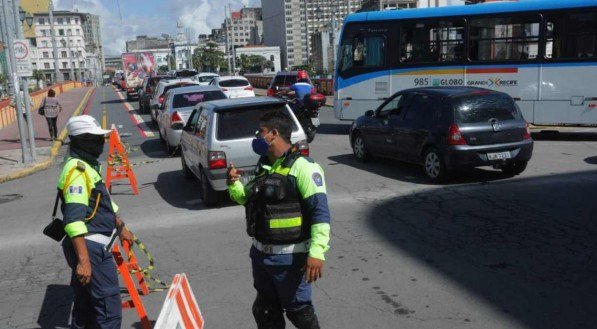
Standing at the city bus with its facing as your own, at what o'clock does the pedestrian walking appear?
The pedestrian walking is roughly at 12 o'clock from the city bus.

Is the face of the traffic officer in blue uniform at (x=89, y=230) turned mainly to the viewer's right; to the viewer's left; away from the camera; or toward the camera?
to the viewer's right

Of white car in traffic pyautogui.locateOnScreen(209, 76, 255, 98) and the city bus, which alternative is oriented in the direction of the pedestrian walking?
the city bus

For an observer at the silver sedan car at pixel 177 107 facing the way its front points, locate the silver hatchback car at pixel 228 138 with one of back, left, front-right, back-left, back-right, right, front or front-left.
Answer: back

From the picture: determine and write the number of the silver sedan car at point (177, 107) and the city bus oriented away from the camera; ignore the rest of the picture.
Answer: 1

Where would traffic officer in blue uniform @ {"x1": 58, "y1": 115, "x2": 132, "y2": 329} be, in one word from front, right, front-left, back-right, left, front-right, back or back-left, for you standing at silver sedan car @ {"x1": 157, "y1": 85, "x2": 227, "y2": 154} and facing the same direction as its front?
back

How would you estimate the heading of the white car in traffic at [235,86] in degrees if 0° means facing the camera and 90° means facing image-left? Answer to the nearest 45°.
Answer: approximately 135°

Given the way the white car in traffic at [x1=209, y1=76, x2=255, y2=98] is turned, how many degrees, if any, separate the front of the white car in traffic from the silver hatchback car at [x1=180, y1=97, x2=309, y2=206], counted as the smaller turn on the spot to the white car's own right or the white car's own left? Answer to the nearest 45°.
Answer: approximately 135° to the white car's own left

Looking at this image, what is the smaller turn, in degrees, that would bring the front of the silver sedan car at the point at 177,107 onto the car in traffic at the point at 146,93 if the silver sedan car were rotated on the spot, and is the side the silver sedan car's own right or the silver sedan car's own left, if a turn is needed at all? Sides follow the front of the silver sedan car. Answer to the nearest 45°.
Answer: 0° — it already faces it

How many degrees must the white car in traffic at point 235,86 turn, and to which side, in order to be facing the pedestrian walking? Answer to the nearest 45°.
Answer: approximately 90° to its left

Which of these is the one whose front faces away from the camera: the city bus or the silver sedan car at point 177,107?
the silver sedan car

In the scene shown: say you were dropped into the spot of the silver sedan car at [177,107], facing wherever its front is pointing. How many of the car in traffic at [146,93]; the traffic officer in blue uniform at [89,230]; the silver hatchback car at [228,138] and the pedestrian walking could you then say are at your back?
2

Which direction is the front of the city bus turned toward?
to the viewer's left

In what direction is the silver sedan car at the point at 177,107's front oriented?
away from the camera
